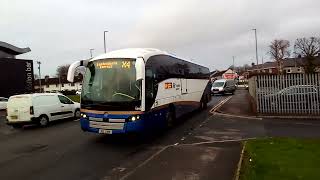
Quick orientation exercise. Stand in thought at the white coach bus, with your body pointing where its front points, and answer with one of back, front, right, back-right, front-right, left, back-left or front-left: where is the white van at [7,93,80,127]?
right

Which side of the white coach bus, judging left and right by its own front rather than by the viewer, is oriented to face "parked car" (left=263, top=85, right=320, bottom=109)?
left

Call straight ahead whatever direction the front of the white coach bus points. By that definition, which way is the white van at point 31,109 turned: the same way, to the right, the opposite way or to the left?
the opposite way

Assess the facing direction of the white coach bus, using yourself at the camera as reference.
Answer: facing the viewer and to the left of the viewer

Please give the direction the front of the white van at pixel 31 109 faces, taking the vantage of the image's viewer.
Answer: facing away from the viewer and to the right of the viewer

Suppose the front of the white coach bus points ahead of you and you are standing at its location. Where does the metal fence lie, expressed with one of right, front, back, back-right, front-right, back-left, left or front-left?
back
